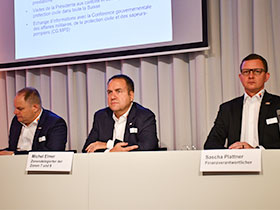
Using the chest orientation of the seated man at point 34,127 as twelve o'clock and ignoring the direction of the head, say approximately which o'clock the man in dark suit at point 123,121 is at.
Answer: The man in dark suit is roughly at 9 o'clock from the seated man.

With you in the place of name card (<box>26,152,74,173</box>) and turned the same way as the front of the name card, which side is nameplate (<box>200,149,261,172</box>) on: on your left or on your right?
on your left

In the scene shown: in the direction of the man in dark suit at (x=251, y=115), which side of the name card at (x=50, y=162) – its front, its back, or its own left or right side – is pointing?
left

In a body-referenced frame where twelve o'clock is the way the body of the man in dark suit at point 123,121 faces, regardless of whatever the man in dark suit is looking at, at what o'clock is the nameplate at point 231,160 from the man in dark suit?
The nameplate is roughly at 10 o'clock from the man in dark suit.

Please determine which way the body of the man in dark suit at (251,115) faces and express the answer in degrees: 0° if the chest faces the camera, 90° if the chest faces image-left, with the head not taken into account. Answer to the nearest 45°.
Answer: approximately 0°
